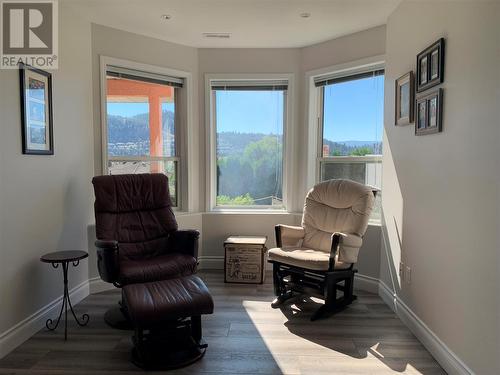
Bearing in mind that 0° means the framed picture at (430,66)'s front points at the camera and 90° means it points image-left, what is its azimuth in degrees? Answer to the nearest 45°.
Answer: approximately 45°

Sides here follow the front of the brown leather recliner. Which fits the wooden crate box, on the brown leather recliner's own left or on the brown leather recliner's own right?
on the brown leather recliner's own left

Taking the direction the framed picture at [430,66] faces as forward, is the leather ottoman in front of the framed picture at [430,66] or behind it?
in front

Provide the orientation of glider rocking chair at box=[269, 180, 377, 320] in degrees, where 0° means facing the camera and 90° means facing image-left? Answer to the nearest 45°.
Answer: approximately 45°

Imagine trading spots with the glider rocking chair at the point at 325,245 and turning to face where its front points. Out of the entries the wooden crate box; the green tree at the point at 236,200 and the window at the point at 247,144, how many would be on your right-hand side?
3
